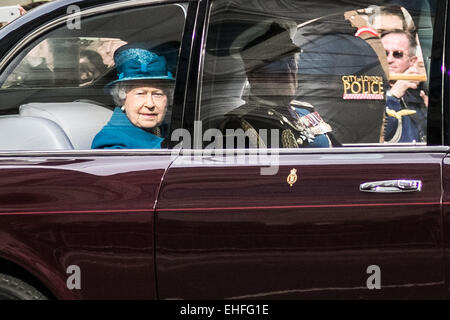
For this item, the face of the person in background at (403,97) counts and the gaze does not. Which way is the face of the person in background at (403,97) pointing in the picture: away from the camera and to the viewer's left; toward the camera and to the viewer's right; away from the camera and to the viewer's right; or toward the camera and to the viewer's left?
toward the camera and to the viewer's left

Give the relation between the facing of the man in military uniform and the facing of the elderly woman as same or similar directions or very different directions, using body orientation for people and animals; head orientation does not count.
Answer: same or similar directions
